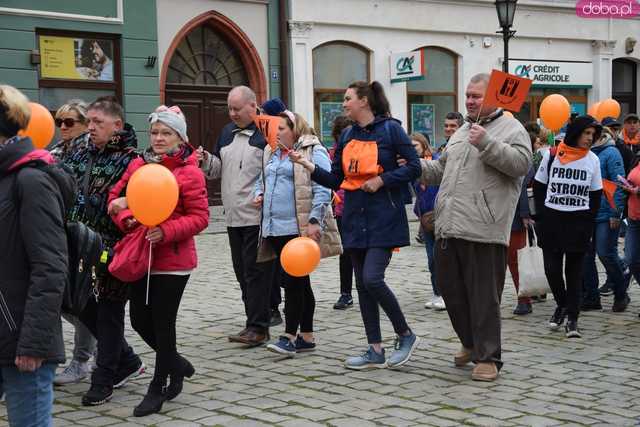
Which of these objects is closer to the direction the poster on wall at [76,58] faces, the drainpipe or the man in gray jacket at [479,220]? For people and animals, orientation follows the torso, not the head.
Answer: the man in gray jacket

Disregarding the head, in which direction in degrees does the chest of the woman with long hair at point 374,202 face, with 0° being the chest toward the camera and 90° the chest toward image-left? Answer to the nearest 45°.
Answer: approximately 45°

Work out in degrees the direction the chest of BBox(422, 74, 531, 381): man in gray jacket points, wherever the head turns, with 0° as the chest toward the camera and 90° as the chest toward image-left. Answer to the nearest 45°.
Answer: approximately 45°

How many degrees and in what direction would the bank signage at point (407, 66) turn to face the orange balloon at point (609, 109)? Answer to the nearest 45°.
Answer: approximately 45° to its left

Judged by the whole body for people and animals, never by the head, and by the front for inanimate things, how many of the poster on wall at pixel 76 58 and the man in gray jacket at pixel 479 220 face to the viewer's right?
0

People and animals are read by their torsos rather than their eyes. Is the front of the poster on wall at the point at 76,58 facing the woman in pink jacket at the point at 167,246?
yes

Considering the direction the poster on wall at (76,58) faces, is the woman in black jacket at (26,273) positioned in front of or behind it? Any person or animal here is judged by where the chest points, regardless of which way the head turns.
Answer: in front

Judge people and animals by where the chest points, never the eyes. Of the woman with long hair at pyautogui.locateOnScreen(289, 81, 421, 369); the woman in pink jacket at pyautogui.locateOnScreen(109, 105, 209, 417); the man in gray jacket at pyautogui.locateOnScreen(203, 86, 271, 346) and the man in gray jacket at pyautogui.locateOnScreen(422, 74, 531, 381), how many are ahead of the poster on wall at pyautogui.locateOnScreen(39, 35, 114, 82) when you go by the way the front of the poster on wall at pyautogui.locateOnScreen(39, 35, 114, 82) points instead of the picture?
4
